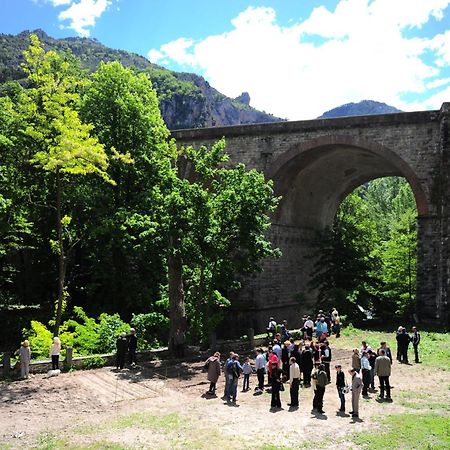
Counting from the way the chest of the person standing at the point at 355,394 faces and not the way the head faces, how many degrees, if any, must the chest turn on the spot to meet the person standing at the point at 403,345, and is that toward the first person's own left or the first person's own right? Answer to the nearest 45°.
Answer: approximately 90° to the first person's own right

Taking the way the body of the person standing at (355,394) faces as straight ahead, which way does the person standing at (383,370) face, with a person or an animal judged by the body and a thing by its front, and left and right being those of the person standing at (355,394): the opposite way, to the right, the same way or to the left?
to the right

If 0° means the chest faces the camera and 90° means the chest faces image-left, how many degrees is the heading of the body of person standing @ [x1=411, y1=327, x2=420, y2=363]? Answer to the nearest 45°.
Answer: approximately 45°

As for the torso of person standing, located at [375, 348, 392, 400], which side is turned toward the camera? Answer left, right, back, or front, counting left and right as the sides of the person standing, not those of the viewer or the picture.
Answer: back

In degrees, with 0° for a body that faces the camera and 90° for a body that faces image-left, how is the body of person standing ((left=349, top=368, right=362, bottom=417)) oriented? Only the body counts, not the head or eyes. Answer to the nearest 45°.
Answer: approximately 90°
